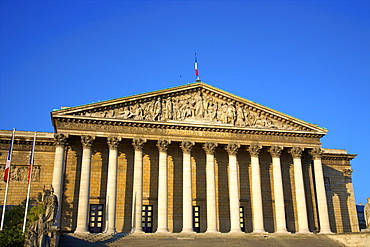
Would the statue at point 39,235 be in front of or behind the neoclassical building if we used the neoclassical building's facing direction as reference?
in front

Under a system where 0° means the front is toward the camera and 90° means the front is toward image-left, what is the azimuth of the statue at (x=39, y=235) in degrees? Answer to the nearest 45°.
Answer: approximately 0°

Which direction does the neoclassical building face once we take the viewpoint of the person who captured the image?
facing the viewer

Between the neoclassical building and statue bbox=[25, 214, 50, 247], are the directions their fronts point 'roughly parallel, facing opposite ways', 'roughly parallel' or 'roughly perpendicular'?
roughly parallel

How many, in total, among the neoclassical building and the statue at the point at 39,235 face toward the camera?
2
